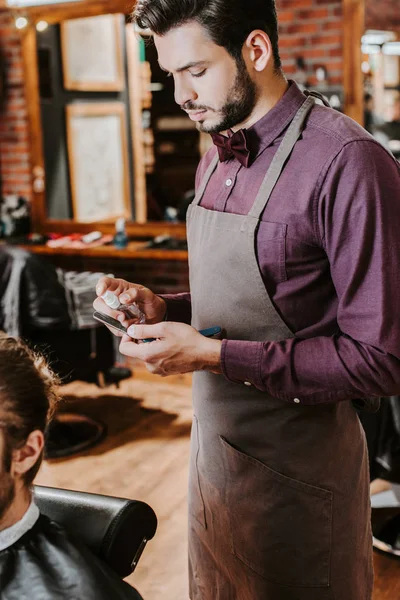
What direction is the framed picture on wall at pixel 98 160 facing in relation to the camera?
toward the camera

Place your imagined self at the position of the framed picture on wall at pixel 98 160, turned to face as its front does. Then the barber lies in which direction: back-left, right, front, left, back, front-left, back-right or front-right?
front

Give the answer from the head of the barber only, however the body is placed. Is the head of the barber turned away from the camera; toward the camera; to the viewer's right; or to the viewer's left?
to the viewer's left

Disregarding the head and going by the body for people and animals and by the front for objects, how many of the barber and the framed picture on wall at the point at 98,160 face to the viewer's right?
0

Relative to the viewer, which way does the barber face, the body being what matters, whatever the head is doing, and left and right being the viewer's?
facing the viewer and to the left of the viewer

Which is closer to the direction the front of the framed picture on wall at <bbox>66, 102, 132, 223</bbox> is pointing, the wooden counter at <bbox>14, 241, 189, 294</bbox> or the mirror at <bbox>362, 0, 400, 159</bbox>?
the wooden counter

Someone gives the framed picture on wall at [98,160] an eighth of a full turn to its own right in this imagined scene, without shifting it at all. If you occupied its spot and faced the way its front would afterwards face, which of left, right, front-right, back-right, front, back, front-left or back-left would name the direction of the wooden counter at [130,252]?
front-left
